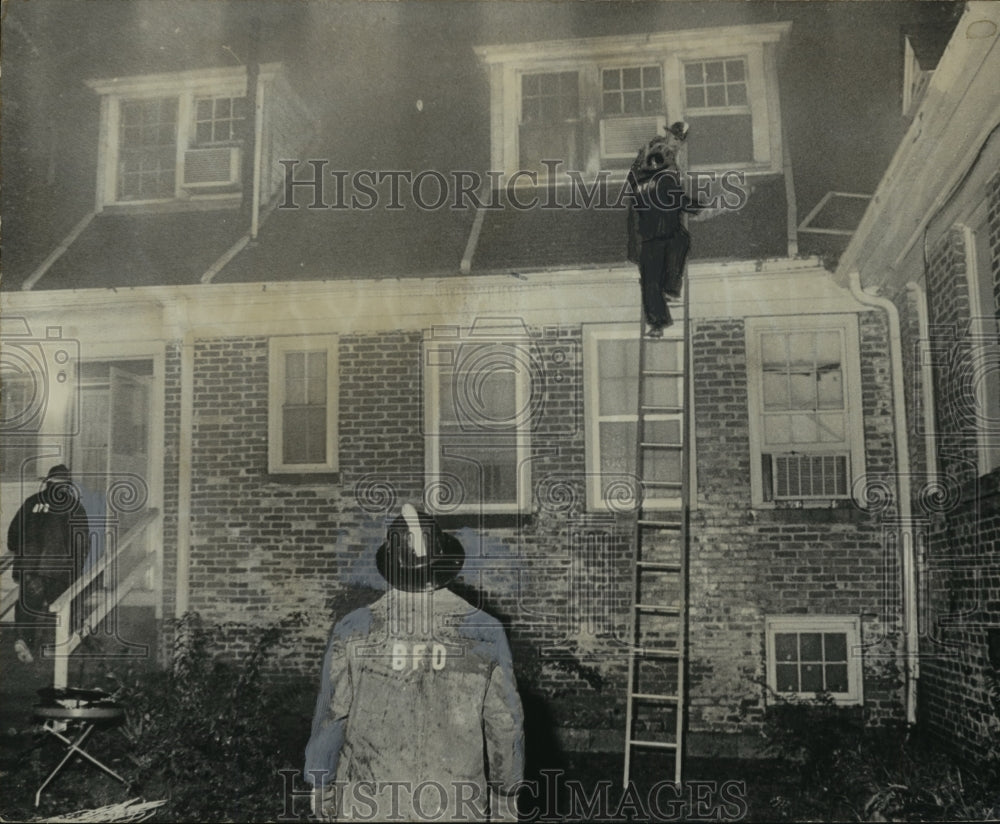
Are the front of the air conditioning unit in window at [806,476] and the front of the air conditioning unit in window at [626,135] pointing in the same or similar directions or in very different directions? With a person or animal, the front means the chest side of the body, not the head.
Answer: same or similar directions

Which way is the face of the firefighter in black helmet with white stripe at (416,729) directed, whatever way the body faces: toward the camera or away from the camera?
away from the camera

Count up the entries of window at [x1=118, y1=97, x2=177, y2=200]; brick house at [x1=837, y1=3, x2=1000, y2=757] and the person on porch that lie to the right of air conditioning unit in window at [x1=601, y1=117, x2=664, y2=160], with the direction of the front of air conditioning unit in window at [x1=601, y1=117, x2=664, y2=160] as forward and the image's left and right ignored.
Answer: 2

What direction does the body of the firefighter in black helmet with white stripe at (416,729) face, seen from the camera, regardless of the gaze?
away from the camera

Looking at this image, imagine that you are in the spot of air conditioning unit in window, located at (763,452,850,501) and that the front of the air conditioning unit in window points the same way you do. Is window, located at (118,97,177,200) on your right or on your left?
on your right

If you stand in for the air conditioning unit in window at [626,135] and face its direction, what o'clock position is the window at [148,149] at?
The window is roughly at 3 o'clock from the air conditioning unit in window.

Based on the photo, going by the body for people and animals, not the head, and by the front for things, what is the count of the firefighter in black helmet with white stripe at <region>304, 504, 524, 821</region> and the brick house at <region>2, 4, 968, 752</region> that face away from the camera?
1

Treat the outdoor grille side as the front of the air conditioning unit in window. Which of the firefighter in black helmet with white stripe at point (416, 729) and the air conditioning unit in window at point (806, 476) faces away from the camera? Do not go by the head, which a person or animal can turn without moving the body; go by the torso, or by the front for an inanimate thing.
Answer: the firefighter in black helmet with white stripe

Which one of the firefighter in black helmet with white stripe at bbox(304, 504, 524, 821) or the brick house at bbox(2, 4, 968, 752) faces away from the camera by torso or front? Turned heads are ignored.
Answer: the firefighter in black helmet with white stripe

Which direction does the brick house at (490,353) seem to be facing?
toward the camera

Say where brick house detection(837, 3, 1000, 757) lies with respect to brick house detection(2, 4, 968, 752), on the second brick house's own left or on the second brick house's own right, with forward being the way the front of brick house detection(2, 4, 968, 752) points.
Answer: on the second brick house's own left
